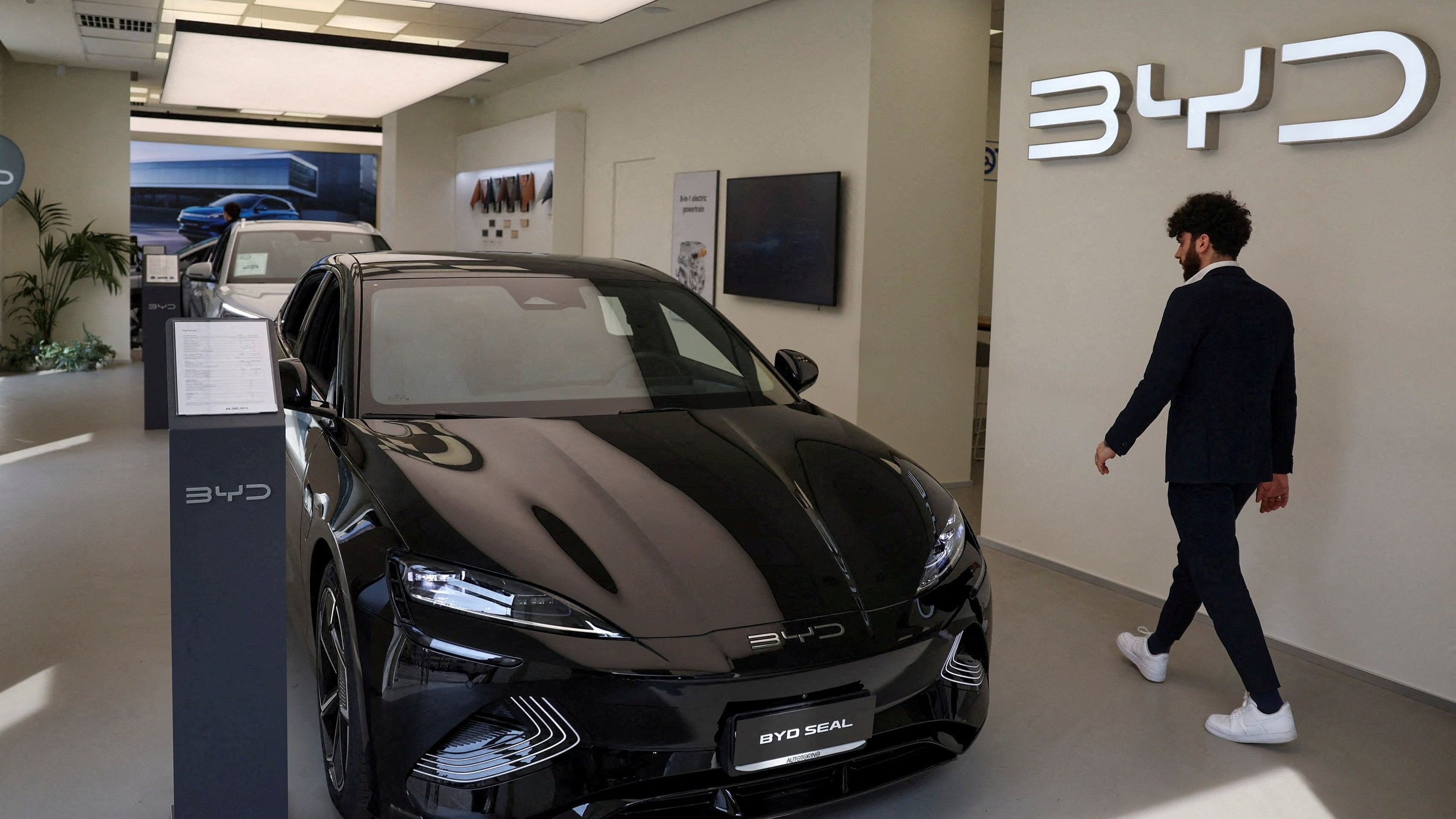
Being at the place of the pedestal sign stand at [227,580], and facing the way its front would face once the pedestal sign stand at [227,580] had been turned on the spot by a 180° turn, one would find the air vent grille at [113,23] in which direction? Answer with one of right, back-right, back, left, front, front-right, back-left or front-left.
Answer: front

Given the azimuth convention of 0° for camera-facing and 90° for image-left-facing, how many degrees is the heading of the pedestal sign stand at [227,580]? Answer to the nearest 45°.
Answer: approximately 0°

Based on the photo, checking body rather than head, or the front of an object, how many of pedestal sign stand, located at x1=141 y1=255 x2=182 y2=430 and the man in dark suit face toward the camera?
1

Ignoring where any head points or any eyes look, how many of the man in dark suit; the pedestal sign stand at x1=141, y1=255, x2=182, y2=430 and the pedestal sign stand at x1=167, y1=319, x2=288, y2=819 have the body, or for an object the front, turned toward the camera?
2

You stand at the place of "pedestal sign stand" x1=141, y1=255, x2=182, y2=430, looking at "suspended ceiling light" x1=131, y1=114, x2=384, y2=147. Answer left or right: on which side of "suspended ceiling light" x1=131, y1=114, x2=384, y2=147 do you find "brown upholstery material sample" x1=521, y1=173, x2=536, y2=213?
right

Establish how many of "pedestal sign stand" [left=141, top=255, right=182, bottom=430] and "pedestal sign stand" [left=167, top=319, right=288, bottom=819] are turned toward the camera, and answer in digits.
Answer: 2

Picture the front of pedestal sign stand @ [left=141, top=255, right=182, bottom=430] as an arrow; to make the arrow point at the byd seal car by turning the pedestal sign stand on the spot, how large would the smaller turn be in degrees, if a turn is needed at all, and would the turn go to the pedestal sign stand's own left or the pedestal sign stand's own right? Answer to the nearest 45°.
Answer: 0° — it already faces it

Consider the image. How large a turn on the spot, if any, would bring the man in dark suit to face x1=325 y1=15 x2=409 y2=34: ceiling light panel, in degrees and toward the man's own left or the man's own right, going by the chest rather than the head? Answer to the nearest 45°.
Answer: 0° — they already face it

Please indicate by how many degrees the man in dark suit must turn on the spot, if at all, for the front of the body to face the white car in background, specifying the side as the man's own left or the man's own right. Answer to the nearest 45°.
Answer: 0° — they already face it
